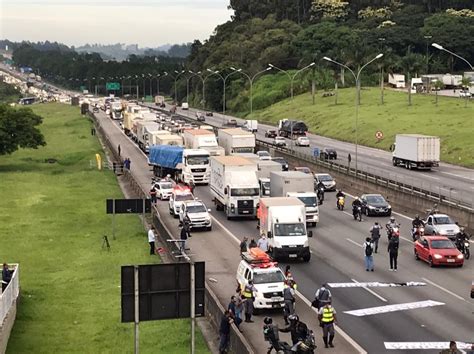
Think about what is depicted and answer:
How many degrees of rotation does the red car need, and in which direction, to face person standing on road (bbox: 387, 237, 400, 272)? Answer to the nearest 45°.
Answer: approximately 90° to its right

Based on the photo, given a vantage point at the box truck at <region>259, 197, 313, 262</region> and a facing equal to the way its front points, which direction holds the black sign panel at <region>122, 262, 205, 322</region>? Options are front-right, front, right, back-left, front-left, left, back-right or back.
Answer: front

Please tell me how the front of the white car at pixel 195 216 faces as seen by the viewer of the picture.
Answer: facing the viewer and to the right of the viewer

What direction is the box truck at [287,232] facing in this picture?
toward the camera

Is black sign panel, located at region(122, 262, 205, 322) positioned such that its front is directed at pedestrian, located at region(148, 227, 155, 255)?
yes

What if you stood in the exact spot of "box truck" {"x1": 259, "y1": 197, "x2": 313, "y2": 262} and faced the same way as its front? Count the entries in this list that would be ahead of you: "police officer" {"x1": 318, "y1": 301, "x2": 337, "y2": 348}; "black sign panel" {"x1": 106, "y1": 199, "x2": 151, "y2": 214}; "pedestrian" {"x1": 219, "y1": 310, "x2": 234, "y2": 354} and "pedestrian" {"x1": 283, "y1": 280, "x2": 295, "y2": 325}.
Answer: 3

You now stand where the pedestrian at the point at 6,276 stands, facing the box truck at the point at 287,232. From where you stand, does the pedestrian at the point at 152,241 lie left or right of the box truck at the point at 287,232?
left

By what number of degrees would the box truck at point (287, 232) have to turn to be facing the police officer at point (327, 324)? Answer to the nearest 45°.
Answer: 0° — it already faces them

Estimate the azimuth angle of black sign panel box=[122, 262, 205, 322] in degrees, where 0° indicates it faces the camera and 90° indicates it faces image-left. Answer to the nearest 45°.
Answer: approximately 180°

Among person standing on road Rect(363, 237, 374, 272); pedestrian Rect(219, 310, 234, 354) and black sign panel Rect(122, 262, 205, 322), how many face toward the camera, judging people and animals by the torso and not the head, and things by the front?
0

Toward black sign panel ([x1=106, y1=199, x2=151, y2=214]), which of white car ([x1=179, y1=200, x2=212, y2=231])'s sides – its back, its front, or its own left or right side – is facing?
right

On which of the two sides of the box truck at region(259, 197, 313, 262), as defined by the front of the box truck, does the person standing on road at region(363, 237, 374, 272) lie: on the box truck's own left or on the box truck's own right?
on the box truck's own left

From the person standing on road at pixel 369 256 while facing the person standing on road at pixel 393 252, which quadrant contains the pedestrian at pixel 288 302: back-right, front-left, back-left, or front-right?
back-right

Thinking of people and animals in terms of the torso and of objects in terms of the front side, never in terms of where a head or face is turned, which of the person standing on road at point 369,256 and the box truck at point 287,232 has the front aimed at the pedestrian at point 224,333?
the box truck
